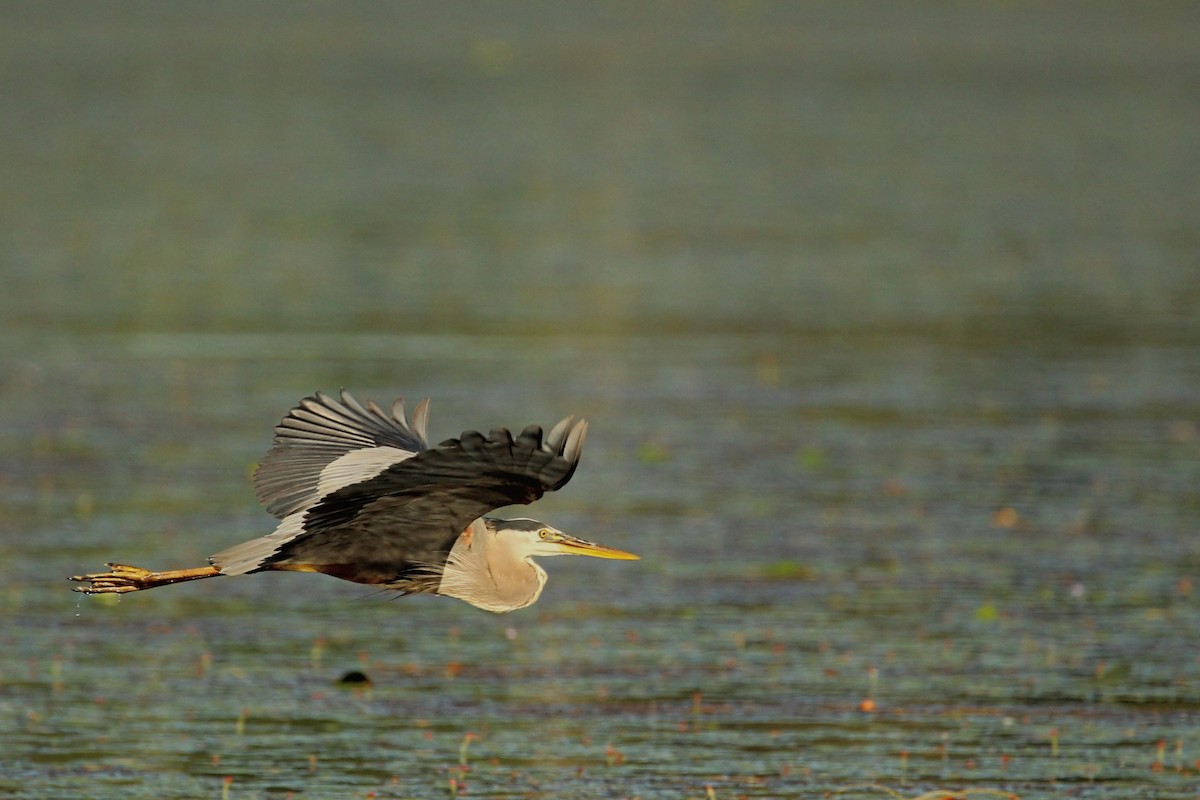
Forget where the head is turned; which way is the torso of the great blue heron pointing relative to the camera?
to the viewer's right
